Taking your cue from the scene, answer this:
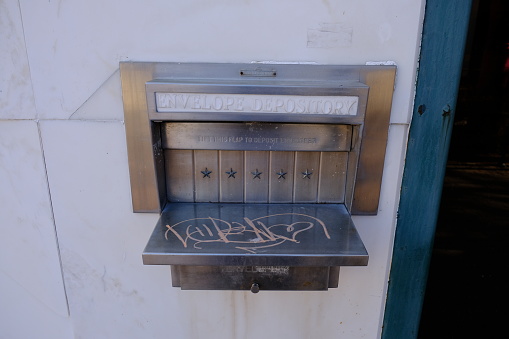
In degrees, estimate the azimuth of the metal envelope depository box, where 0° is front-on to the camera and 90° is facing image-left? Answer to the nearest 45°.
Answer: approximately 0°
